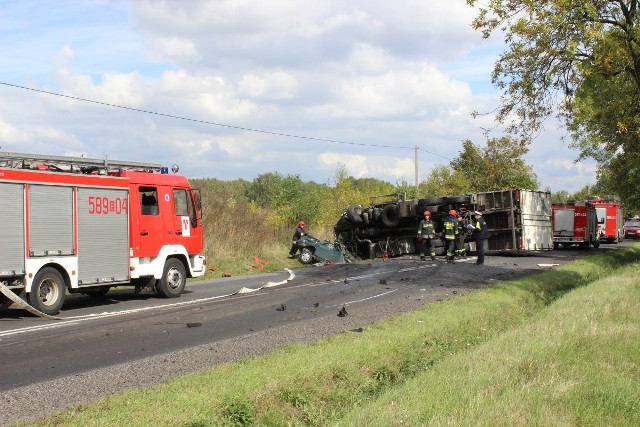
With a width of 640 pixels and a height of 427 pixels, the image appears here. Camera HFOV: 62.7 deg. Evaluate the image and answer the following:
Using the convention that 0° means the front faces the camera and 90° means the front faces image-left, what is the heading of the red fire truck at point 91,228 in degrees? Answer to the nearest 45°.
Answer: approximately 225°

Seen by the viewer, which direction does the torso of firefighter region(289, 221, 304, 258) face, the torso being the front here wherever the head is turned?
to the viewer's right

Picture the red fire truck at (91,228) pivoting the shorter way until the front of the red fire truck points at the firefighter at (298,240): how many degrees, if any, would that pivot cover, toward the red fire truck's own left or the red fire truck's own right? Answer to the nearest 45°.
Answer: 0° — it already faces them

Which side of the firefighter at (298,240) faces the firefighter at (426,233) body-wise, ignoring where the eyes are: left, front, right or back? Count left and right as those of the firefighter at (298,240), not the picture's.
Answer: front

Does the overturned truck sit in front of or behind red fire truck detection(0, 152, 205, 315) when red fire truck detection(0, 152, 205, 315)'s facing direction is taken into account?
in front

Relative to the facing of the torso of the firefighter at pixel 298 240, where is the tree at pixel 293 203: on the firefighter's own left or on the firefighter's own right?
on the firefighter's own left

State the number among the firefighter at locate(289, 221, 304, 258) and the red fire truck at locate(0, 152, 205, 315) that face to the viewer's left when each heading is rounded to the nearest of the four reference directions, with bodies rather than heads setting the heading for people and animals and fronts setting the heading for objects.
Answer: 0

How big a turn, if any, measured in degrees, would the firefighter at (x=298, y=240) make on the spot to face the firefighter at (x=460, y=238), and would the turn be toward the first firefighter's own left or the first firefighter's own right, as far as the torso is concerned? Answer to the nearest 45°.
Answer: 0° — they already face them

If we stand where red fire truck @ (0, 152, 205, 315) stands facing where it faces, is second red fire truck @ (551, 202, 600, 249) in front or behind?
in front
